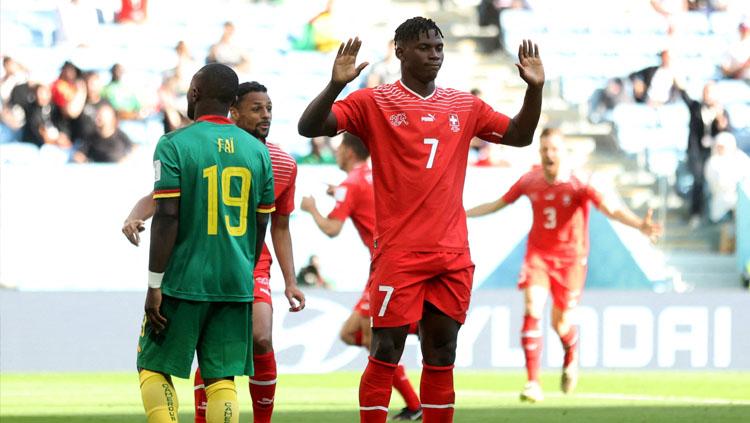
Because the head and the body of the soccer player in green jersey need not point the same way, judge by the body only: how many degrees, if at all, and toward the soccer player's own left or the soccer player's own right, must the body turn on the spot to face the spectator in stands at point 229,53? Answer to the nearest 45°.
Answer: approximately 45° to the soccer player's own right

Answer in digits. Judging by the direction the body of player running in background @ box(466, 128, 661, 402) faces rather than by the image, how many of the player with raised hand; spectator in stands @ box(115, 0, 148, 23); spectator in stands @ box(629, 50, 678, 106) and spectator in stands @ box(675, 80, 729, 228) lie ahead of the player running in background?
1

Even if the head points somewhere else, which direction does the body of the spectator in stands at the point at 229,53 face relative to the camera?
toward the camera

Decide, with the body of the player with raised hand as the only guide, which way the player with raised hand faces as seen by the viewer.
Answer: toward the camera

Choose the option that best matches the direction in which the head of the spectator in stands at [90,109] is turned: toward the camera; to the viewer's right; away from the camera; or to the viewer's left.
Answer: toward the camera

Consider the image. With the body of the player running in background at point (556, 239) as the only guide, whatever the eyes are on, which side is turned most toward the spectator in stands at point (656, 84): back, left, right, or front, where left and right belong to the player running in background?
back

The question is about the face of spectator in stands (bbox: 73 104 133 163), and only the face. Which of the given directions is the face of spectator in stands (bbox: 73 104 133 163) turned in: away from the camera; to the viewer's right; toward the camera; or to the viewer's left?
toward the camera

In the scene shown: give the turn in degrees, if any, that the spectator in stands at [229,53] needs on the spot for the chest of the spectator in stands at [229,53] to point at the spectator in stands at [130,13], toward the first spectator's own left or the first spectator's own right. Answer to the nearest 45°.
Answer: approximately 135° to the first spectator's own right

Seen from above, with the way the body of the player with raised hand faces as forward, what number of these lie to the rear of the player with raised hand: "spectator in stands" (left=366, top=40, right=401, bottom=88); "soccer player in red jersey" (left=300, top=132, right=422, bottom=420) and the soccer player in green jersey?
2

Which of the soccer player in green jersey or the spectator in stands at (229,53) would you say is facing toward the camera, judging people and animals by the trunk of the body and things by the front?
the spectator in stands

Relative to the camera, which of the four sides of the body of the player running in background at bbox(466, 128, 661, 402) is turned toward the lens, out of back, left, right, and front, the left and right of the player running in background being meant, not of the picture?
front

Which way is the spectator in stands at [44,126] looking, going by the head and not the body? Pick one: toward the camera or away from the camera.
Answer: toward the camera

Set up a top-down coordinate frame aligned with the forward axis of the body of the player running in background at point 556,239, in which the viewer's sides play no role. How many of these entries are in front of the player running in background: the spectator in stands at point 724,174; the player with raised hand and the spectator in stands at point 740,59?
1

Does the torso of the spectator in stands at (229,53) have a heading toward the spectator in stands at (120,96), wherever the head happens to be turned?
no

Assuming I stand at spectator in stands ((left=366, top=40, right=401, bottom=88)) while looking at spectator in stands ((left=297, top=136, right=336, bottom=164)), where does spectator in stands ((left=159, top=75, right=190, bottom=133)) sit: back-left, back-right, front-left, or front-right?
front-right
